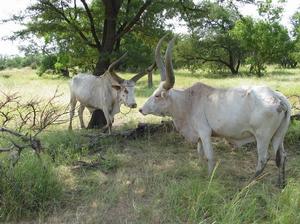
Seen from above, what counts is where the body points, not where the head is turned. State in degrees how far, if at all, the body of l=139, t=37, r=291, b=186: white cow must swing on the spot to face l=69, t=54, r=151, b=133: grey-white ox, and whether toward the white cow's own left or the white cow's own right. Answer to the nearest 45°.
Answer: approximately 45° to the white cow's own right

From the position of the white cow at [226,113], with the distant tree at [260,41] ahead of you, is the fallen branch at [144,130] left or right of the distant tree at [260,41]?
left

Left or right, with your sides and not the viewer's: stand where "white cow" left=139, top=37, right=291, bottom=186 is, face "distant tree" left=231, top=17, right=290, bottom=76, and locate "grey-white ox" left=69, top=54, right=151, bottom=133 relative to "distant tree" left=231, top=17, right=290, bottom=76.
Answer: left

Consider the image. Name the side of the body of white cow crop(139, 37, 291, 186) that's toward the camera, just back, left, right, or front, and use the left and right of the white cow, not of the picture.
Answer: left

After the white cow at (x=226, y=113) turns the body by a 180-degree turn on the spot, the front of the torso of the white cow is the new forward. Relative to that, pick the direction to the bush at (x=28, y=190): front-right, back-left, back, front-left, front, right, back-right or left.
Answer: back-right

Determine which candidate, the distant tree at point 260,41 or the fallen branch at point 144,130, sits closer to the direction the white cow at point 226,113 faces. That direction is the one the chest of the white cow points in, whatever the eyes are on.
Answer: the fallen branch

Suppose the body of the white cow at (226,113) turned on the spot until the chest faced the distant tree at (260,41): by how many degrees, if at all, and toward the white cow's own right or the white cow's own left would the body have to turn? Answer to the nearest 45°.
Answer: approximately 90° to the white cow's own right

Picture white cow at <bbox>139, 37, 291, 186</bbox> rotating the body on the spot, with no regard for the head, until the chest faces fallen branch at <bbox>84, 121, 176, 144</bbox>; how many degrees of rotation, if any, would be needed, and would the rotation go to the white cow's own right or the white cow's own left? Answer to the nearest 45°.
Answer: approximately 45° to the white cow's own right

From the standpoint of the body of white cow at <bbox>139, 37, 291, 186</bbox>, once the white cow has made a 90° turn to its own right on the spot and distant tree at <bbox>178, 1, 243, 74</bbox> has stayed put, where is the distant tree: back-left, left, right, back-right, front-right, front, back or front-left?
front
